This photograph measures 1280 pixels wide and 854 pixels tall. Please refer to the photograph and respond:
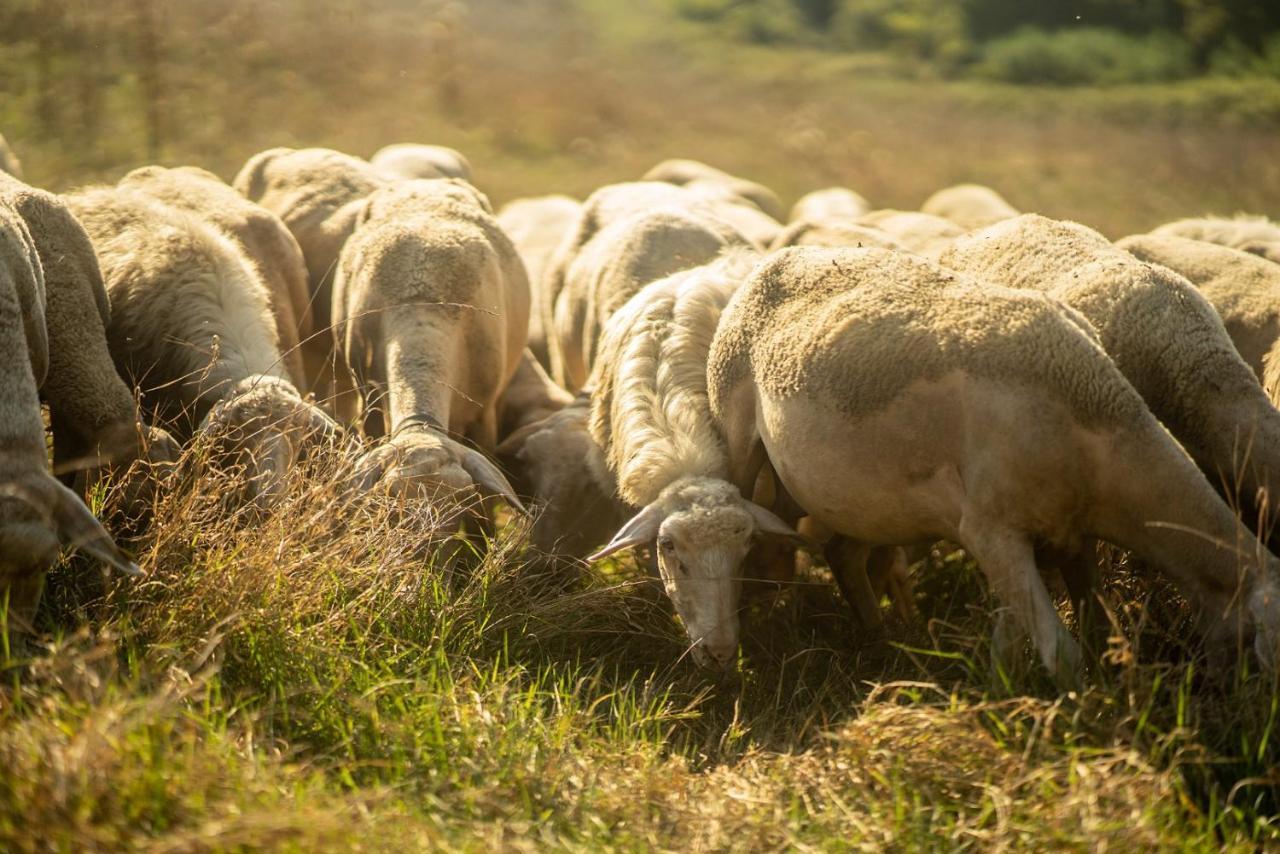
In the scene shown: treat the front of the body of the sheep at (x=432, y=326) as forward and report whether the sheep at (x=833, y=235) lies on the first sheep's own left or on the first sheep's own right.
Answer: on the first sheep's own left

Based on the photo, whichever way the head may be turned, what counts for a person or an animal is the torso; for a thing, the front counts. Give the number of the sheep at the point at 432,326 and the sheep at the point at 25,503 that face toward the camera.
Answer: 2

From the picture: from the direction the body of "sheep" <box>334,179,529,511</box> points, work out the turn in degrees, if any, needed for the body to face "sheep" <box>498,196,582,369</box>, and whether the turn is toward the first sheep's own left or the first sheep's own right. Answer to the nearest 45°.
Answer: approximately 180°

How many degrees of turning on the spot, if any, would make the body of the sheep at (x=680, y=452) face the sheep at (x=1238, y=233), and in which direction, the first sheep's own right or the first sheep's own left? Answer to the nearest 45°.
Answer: approximately 135° to the first sheep's own left

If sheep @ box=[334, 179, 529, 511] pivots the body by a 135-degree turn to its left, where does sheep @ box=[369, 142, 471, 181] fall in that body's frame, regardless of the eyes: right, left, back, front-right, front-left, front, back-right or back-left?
front-left

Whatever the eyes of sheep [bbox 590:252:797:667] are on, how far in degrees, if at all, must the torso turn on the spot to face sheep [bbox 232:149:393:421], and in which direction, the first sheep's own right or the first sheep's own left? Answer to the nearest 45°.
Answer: approximately 135° to the first sheep's own right

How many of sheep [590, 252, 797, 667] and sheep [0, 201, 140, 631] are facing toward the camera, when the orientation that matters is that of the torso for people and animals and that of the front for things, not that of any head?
2

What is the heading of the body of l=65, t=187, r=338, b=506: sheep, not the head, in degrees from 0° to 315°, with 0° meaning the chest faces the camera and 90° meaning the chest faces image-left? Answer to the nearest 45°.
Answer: approximately 315°

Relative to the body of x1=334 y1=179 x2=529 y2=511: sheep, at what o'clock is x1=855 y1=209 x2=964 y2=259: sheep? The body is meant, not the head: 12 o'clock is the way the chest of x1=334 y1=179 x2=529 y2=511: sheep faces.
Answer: x1=855 y1=209 x2=964 y2=259: sheep is roughly at 8 o'clock from x1=334 y1=179 x2=529 y2=511: sheep.

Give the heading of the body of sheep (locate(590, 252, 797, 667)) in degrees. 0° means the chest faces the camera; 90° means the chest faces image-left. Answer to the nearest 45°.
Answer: approximately 0°
